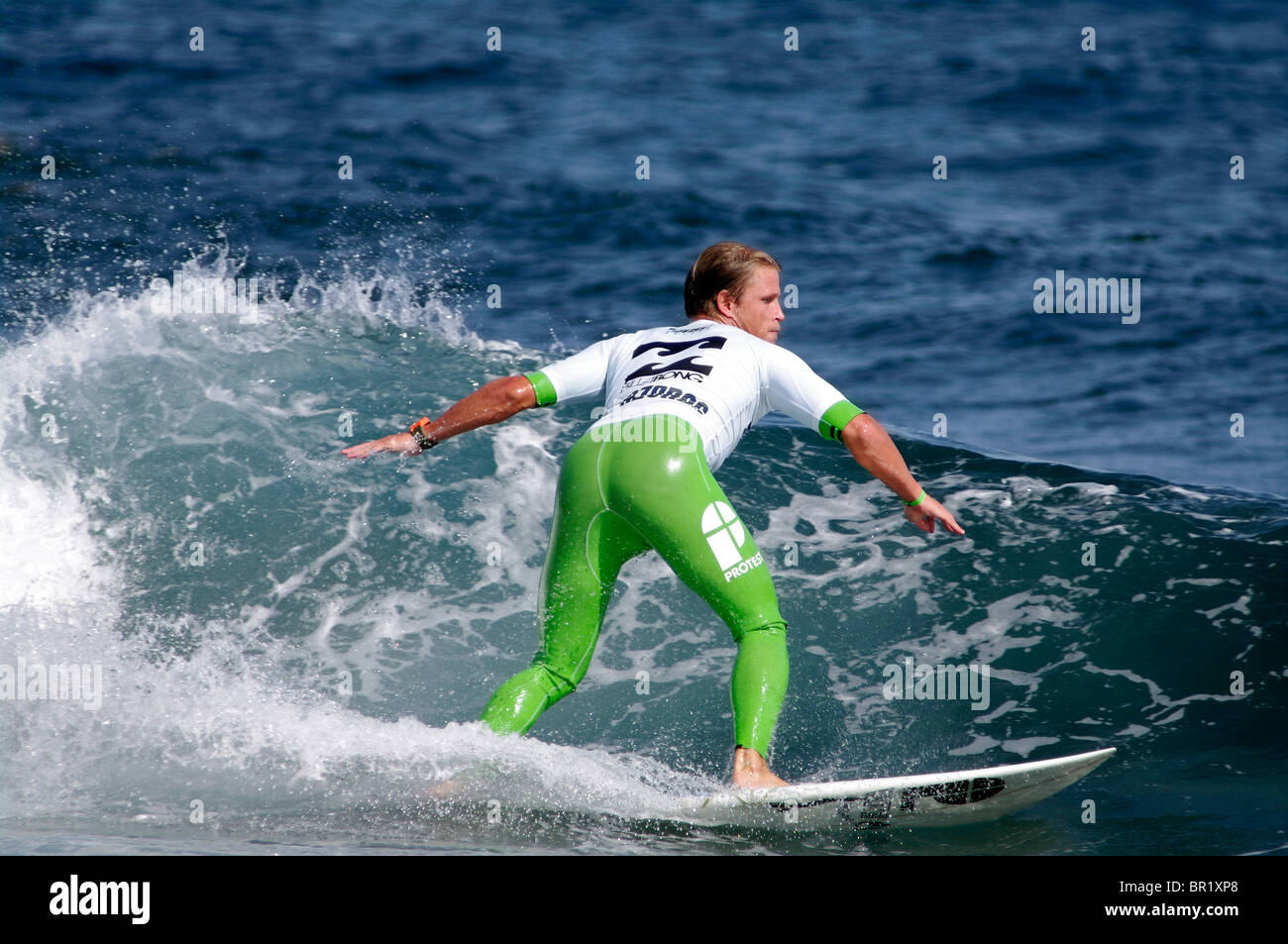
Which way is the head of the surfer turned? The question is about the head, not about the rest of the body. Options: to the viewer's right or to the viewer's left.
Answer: to the viewer's right

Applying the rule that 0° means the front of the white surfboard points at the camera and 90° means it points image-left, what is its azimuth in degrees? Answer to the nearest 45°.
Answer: approximately 270°
